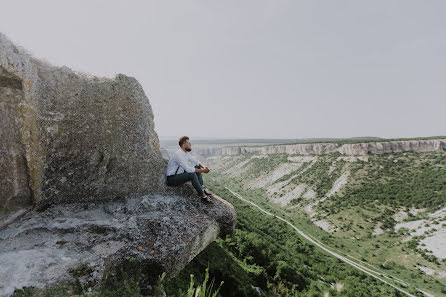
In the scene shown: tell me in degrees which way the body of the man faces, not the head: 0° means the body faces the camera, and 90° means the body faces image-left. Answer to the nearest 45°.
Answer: approximately 270°
